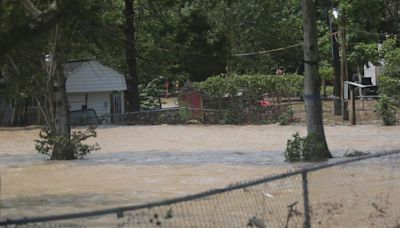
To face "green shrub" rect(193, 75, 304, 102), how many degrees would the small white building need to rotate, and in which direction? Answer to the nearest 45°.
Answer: approximately 45° to its left

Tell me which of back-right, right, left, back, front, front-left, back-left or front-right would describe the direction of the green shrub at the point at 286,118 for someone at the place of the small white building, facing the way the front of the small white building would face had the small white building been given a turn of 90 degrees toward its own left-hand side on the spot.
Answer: front-right

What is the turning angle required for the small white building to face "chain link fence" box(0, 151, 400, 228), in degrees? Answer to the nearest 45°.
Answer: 0° — it already faces it

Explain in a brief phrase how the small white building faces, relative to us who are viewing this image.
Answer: facing the viewer

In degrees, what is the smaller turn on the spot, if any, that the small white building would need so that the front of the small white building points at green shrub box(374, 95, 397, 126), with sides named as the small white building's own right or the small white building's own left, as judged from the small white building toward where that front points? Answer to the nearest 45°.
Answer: approximately 45° to the small white building's own left

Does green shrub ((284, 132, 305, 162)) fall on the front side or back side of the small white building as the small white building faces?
on the front side

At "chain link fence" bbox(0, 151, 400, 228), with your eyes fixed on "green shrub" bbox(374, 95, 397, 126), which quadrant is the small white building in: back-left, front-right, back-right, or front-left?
front-left

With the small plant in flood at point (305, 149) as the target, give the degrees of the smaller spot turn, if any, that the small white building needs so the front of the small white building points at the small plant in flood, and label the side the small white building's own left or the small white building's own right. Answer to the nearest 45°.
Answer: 0° — it already faces it

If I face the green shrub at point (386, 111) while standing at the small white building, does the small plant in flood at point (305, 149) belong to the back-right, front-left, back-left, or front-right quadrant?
front-right

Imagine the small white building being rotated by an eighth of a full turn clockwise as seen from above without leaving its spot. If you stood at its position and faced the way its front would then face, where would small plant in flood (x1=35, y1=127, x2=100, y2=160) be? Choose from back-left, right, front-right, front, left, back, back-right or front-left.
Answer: front-left
